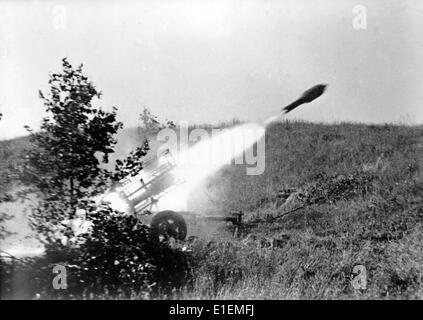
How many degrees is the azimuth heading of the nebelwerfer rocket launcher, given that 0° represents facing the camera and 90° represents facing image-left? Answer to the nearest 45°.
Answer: approximately 270°
